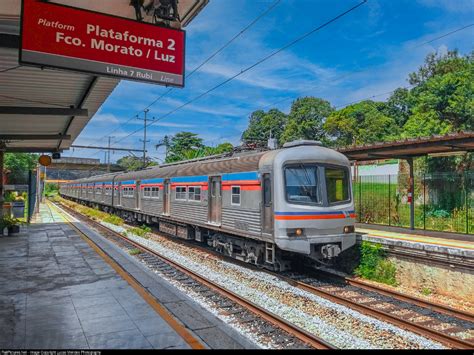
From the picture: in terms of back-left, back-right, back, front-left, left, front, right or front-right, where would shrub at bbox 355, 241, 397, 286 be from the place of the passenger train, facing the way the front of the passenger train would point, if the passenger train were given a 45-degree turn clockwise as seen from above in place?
left

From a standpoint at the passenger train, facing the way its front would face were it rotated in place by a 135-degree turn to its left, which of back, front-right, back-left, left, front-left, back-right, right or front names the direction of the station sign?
back-left

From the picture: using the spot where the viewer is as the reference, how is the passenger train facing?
facing the viewer and to the right of the viewer

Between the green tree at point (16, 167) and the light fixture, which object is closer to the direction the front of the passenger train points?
the light fixture

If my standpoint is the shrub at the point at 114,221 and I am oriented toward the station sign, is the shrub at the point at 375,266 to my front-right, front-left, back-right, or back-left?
front-left

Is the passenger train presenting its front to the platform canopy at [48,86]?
no

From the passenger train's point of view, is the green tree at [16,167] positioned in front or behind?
behind

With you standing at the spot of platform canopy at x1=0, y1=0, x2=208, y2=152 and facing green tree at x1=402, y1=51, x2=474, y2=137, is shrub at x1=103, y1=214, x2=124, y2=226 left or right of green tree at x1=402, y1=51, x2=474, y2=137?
left

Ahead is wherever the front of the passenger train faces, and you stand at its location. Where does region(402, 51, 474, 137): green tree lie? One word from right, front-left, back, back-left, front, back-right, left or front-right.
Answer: left

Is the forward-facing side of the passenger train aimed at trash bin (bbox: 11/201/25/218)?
no
